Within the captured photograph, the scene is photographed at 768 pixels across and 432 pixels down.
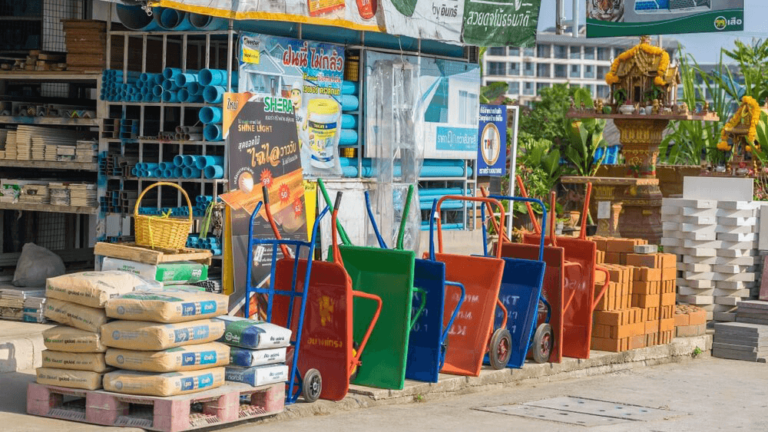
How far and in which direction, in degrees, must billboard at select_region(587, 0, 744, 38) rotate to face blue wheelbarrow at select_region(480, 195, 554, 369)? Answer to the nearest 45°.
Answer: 0° — it already faces it

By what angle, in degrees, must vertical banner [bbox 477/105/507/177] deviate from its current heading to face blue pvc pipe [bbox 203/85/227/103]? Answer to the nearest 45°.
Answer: approximately 45° to its right

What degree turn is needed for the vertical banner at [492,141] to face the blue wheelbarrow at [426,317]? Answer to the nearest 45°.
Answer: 0° — it already faces it

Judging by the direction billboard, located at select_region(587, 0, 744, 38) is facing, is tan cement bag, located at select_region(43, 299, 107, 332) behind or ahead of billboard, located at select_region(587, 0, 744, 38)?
ahead

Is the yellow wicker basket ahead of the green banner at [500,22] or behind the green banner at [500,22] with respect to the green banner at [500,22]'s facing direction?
ahead

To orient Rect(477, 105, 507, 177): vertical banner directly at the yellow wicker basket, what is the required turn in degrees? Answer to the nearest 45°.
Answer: approximately 45° to its right
